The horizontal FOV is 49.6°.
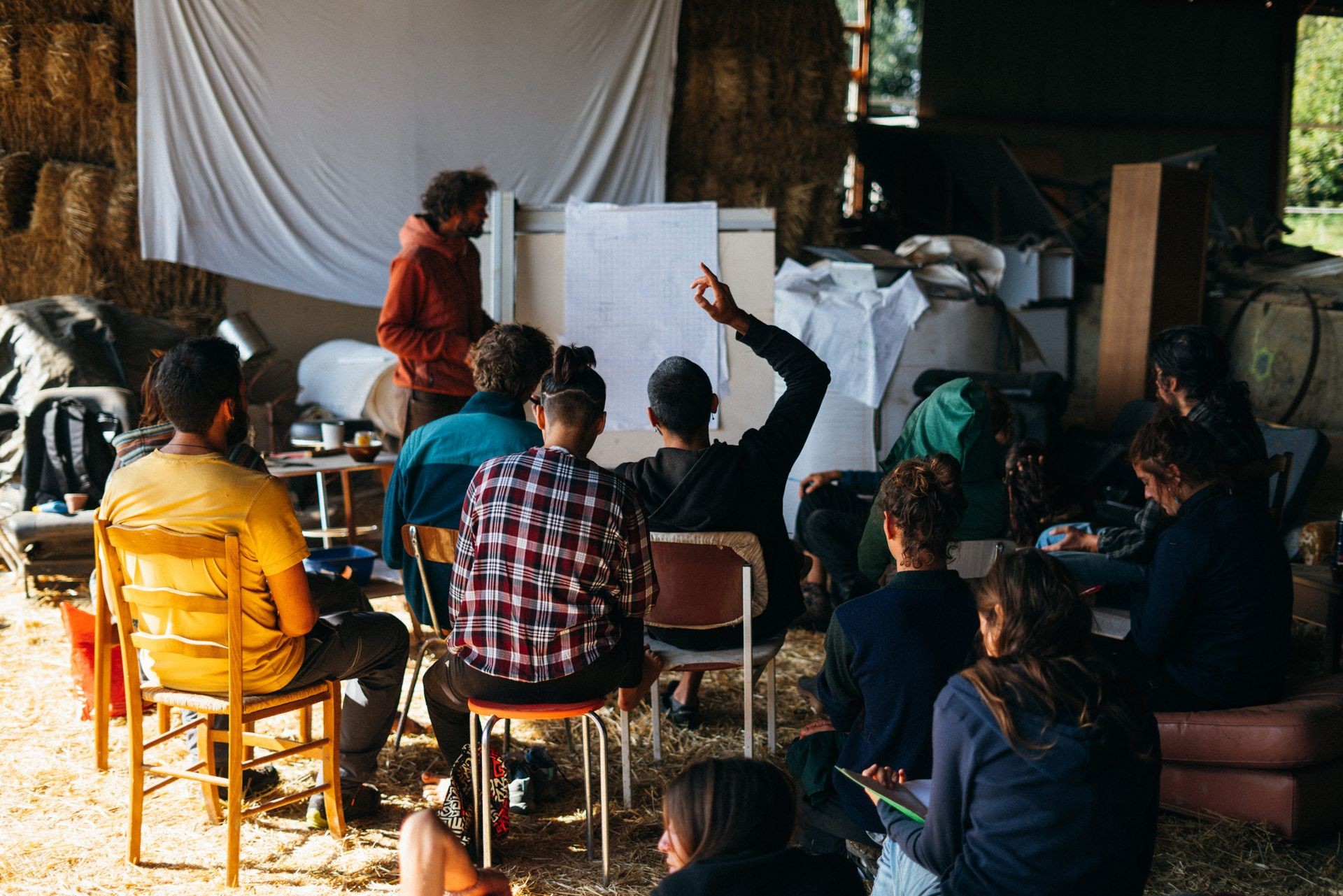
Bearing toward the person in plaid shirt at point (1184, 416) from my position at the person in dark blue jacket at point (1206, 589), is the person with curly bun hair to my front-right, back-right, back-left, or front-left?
back-left

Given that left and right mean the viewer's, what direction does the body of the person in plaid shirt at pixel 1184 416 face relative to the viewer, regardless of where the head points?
facing to the left of the viewer

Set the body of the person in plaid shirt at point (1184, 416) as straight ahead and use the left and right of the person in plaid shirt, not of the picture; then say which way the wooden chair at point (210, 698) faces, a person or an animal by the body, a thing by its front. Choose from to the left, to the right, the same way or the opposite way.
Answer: to the right

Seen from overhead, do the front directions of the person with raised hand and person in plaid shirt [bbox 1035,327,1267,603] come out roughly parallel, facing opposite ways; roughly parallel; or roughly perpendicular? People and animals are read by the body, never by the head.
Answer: roughly perpendicular

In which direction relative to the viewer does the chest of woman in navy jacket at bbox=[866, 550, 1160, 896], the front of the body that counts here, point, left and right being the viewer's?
facing away from the viewer and to the left of the viewer

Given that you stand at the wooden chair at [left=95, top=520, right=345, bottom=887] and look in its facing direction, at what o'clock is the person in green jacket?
The person in green jacket is roughly at 1 o'clock from the wooden chair.

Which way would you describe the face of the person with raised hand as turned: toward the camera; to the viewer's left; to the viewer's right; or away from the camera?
away from the camera

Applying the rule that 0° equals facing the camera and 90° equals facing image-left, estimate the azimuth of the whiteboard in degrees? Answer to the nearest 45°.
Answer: approximately 0°

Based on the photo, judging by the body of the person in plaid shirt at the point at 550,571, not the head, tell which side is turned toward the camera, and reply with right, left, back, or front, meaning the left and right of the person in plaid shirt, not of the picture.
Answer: back

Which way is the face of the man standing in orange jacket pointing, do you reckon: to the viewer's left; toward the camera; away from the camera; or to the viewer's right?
to the viewer's right
